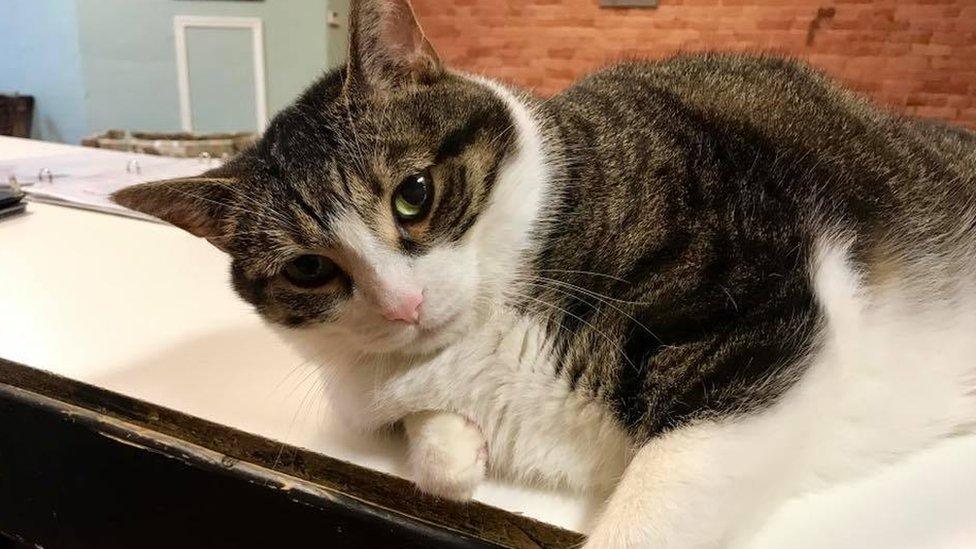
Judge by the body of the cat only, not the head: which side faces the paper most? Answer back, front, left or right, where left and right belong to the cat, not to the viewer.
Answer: right

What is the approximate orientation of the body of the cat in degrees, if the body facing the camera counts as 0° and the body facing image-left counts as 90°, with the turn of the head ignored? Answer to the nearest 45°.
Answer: approximately 45°
